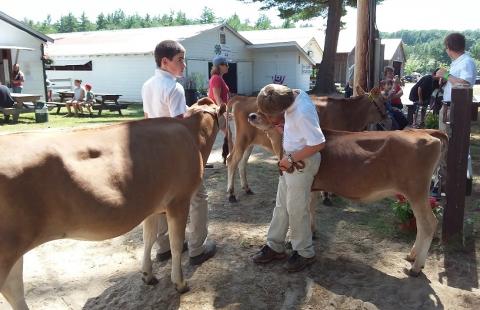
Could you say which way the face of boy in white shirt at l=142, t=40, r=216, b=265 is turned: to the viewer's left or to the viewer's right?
to the viewer's right

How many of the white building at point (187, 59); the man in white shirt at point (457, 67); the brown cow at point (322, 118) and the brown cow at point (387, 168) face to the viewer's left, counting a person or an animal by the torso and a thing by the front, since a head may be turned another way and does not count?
2

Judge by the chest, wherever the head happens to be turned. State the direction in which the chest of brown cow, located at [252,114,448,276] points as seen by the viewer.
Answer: to the viewer's left

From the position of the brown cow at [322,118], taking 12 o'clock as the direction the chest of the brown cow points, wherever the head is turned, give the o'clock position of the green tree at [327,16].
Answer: The green tree is roughly at 9 o'clock from the brown cow.

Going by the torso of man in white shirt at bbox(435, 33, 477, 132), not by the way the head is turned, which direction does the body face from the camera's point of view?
to the viewer's left

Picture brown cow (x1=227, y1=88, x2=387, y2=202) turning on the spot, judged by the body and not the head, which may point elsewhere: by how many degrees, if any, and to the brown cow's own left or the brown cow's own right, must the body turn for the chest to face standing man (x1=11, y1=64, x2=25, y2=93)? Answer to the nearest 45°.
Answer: approximately 135° to the brown cow's own left

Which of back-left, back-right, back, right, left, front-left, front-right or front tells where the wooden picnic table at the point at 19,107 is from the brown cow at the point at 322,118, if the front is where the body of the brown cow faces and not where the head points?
back-left

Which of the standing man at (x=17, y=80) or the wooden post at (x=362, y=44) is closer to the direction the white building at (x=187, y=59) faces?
the wooden post

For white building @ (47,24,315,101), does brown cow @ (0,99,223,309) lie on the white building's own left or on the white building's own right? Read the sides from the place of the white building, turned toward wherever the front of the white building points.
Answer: on the white building's own right

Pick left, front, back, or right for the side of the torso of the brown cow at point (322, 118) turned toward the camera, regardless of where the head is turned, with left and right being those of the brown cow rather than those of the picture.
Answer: right

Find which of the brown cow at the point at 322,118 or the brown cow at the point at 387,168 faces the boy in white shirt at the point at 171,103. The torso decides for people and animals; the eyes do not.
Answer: the brown cow at the point at 387,168
